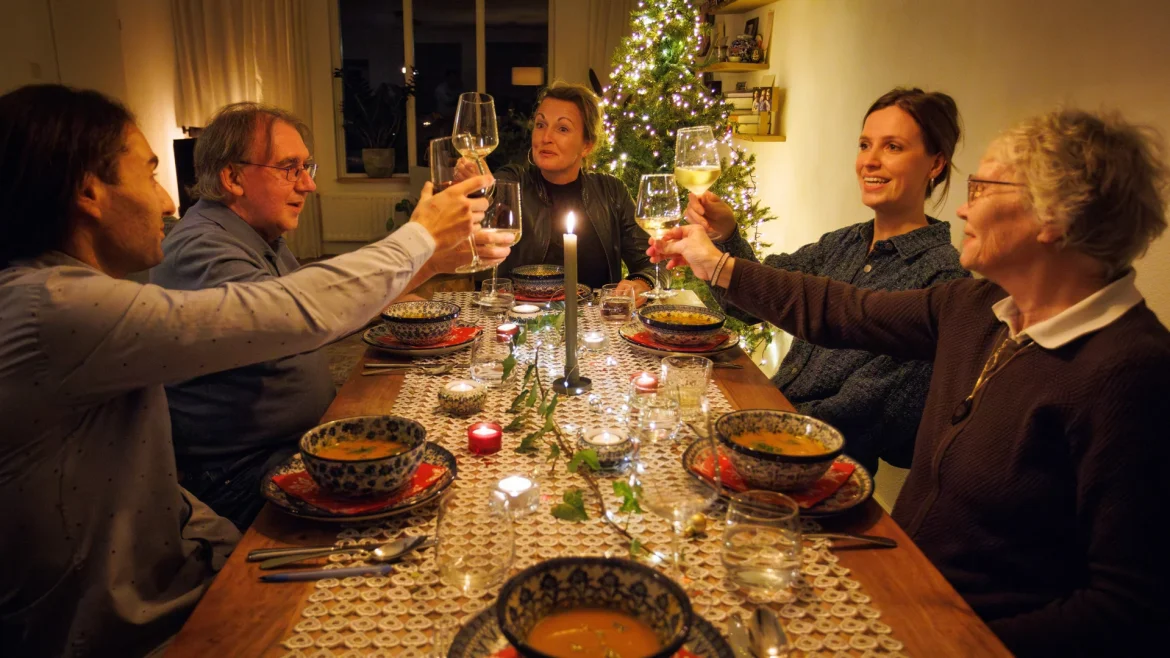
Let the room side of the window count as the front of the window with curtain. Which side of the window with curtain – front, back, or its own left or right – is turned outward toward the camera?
front

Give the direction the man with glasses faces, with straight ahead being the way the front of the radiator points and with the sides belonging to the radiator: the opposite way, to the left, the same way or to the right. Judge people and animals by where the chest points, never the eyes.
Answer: to the left

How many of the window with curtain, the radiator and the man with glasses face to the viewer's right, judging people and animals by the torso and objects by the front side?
1

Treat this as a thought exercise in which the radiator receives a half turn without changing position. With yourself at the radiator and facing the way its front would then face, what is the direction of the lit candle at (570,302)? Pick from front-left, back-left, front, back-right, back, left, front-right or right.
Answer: back

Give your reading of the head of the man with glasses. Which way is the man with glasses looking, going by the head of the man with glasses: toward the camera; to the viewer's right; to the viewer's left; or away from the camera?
to the viewer's right

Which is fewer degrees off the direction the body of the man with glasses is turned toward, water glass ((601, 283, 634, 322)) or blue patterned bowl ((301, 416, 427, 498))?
the water glass

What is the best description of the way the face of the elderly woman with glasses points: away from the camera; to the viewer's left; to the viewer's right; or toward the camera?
to the viewer's left

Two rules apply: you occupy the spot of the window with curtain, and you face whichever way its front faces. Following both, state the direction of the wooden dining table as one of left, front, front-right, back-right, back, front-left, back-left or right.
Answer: front

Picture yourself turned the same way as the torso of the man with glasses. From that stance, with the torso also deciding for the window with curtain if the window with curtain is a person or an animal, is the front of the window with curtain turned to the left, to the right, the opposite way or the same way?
to the right

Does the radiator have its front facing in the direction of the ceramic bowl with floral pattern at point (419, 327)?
yes

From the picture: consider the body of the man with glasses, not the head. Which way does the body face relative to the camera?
to the viewer's right

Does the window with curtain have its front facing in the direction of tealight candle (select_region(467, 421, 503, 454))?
yes

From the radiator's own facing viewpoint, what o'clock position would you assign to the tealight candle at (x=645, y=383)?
The tealight candle is roughly at 12 o'clock from the radiator.

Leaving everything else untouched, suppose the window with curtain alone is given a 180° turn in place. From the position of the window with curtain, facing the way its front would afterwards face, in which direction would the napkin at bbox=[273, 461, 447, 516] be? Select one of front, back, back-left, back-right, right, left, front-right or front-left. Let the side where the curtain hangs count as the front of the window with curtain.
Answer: back

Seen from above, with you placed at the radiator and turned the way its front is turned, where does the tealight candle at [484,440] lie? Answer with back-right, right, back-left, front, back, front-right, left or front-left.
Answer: front

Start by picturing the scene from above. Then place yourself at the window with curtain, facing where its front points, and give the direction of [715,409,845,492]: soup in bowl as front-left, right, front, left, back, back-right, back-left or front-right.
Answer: front

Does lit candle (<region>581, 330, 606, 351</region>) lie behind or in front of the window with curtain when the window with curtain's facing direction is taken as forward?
in front
